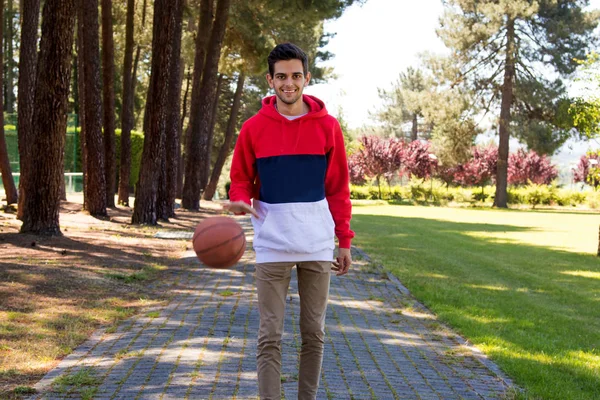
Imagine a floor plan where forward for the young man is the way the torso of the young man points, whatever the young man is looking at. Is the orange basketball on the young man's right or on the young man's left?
on the young man's right

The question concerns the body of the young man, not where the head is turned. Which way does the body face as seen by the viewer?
toward the camera

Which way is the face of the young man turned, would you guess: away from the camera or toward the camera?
toward the camera
